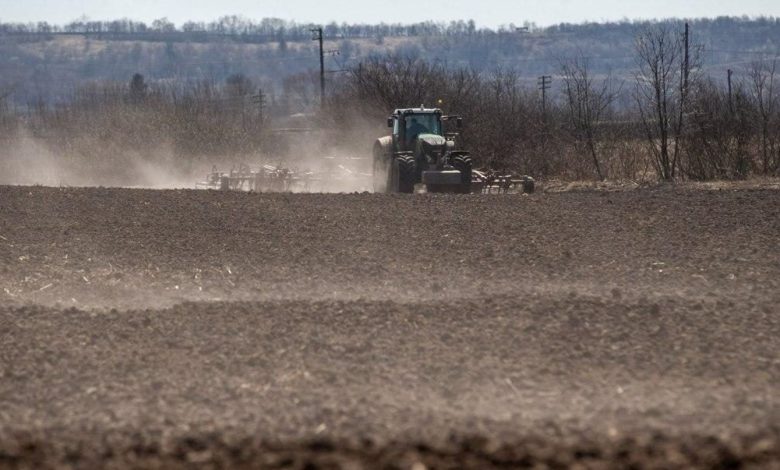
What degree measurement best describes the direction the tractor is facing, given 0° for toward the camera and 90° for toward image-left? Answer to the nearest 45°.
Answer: approximately 315°

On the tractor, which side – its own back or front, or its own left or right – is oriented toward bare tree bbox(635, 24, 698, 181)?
left

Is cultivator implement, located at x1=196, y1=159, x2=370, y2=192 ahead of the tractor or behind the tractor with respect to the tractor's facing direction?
behind

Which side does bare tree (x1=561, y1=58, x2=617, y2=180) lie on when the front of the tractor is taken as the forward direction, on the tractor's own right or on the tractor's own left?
on the tractor's own left
